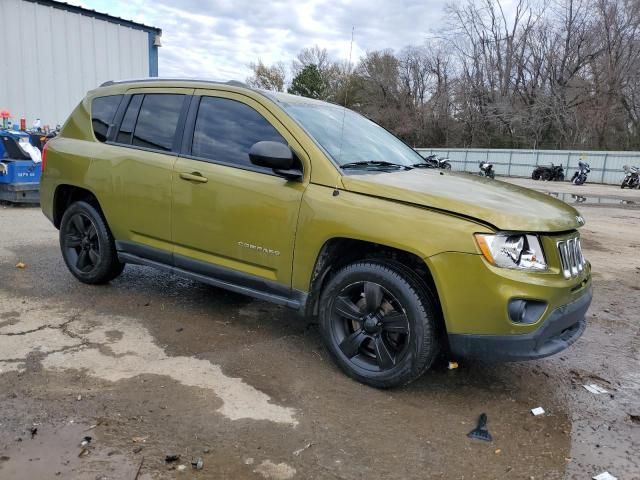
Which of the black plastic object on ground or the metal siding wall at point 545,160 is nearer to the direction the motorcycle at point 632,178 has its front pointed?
the black plastic object on ground

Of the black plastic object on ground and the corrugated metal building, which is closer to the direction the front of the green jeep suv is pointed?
the black plastic object on ground

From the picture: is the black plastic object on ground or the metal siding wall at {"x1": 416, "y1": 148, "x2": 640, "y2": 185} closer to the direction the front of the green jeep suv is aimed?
the black plastic object on ground

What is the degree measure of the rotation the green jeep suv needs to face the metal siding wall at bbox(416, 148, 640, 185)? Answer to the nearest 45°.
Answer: approximately 90° to its left

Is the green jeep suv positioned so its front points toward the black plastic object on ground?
yes

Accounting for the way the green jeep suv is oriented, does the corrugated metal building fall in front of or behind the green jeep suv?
behind

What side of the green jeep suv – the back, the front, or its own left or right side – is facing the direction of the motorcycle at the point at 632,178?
left

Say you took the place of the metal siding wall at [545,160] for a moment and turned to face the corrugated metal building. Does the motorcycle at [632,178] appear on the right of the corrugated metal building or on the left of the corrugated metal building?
left
